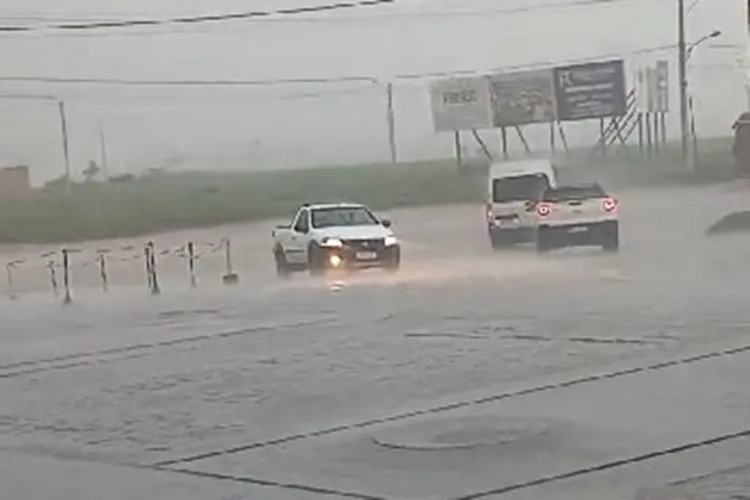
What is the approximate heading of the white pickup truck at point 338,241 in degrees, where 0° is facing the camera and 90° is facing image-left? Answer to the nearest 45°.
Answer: approximately 315°

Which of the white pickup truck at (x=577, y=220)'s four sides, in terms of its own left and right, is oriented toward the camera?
back

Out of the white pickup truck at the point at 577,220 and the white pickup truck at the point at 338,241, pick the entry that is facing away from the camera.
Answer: the white pickup truck at the point at 577,220

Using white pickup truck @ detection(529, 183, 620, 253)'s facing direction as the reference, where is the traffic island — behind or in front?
in front

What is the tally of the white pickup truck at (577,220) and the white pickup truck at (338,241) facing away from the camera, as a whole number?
1

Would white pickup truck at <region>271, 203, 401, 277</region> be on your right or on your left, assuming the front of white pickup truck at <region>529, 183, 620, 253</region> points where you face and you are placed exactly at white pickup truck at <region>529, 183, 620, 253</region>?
on your left

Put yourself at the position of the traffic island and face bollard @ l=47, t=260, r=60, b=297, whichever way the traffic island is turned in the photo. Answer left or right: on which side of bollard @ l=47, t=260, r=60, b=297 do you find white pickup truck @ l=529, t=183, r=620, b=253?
left

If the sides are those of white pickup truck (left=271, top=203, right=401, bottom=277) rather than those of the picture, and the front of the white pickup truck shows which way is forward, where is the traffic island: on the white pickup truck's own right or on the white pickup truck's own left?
on the white pickup truck's own left

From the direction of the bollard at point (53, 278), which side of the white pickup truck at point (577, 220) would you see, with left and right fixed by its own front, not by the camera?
left
